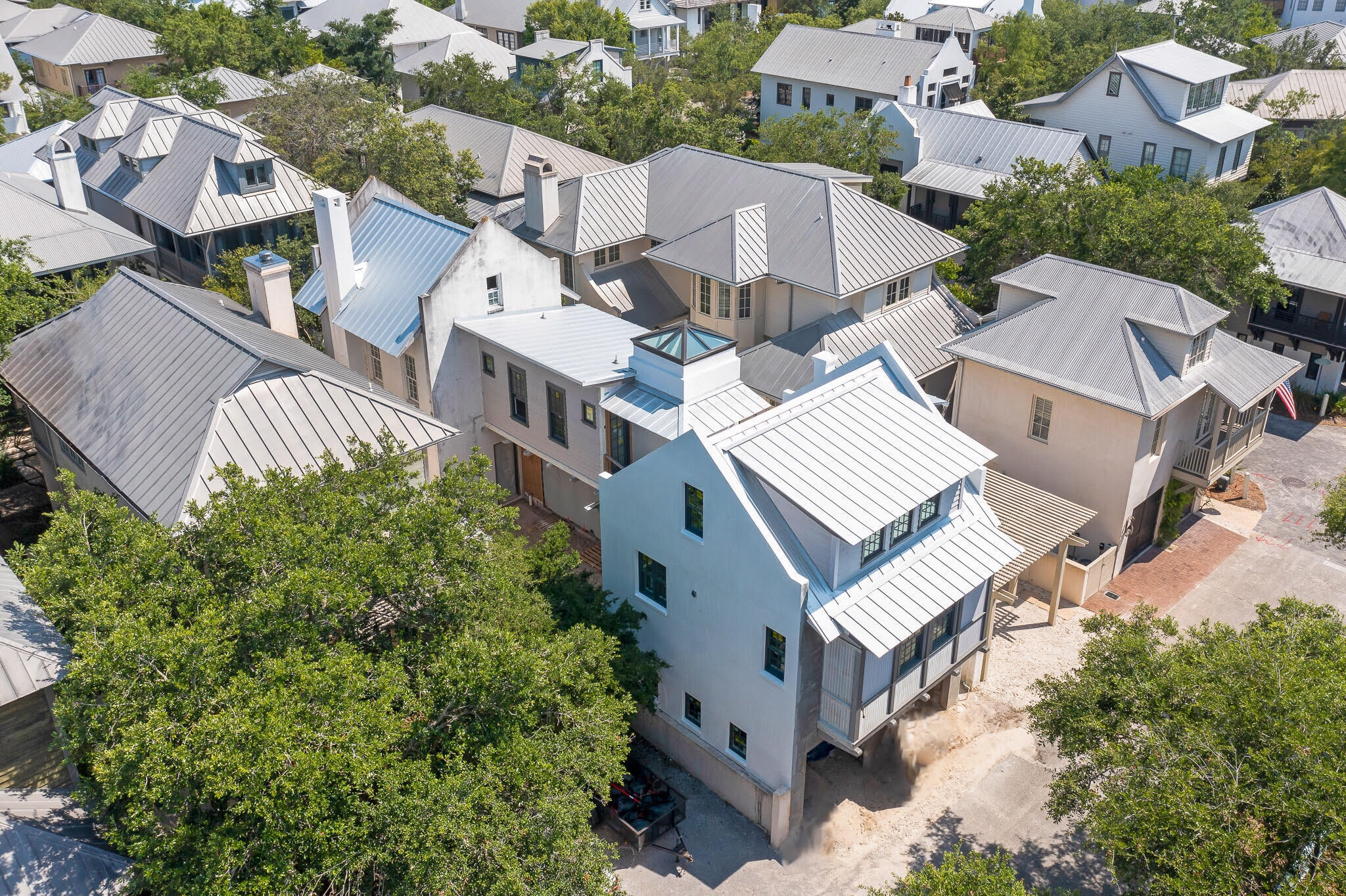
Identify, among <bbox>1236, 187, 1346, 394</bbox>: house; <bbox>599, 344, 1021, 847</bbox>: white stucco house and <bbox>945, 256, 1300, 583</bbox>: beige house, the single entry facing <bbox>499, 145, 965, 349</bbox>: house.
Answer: <bbox>1236, 187, 1346, 394</bbox>: house

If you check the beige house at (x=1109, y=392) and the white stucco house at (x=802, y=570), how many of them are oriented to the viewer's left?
0

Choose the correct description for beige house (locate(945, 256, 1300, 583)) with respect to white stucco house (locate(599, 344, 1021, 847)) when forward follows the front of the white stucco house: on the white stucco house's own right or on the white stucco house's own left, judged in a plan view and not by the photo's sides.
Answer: on the white stucco house's own left

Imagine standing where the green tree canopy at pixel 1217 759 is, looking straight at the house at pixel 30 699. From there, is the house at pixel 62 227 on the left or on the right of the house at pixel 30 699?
right

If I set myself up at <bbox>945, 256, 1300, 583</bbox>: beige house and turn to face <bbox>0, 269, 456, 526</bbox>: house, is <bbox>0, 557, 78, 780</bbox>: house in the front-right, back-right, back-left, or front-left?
front-left

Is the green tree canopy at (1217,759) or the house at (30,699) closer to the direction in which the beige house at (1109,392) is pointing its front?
the green tree canopy

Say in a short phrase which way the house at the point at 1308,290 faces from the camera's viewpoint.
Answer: facing the viewer and to the left of the viewer

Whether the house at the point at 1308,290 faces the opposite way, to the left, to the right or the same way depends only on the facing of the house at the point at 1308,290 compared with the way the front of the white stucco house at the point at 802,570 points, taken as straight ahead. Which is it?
to the right

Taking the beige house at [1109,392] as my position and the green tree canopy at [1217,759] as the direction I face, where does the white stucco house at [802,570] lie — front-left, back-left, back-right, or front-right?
front-right

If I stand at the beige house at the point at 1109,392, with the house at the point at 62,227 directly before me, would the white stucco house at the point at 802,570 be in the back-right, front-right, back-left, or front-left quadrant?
front-left

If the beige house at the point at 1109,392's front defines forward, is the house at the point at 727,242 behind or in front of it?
behind

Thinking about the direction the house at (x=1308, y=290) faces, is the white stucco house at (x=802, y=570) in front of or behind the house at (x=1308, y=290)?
in front

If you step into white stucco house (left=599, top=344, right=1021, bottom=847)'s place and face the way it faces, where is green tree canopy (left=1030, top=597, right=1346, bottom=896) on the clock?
The green tree canopy is roughly at 12 o'clock from the white stucco house.

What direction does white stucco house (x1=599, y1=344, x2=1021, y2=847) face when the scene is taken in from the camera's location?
facing the viewer and to the right of the viewer

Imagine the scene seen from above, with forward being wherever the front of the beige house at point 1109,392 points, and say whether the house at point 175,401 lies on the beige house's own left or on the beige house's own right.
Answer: on the beige house's own right

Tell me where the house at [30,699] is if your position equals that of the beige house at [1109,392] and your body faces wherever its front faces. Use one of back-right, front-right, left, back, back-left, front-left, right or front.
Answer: right

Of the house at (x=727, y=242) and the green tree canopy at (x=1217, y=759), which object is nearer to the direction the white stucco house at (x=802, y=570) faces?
the green tree canopy
